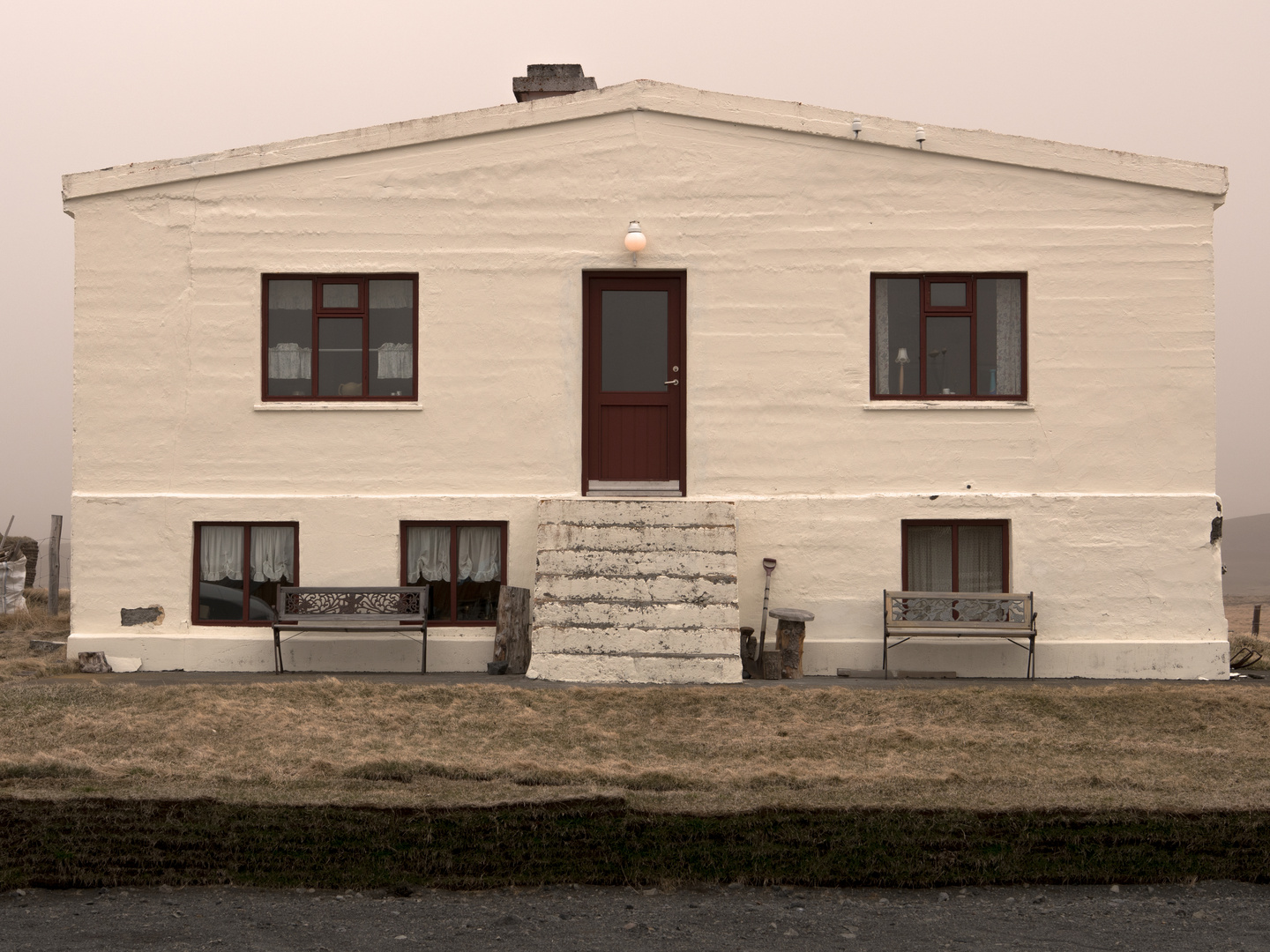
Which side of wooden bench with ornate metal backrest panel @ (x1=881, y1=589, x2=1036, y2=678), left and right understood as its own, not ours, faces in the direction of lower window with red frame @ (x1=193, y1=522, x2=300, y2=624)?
right

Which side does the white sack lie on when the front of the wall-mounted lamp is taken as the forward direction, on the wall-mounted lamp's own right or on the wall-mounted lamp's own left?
on the wall-mounted lamp's own right

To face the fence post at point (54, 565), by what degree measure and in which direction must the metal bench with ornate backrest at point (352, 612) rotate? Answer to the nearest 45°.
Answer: approximately 135° to its right

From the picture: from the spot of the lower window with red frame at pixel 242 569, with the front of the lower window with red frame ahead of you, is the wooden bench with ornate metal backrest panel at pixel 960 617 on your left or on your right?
on your left

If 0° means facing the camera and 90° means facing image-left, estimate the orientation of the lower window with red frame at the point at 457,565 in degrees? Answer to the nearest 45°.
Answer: approximately 0°

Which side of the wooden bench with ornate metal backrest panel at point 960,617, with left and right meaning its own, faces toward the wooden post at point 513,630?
right

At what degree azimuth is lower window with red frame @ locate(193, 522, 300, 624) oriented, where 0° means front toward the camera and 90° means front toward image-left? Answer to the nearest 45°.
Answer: approximately 0°

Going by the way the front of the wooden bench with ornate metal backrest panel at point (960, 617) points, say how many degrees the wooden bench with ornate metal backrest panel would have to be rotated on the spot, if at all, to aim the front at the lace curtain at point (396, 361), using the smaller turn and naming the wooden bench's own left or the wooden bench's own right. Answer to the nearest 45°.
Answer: approximately 90° to the wooden bench's own right
